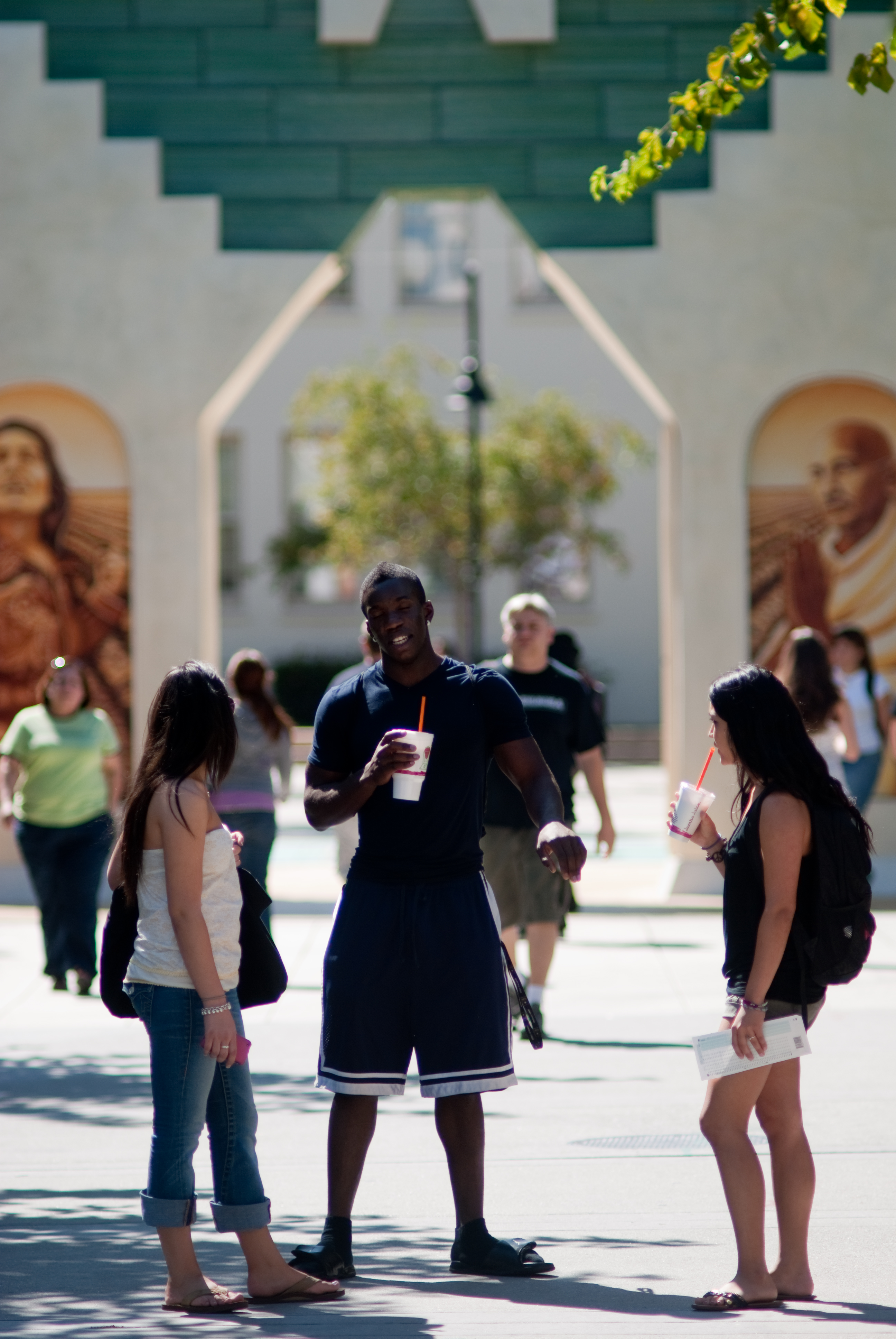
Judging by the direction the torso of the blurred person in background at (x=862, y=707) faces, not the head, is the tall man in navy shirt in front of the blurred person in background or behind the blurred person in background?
in front

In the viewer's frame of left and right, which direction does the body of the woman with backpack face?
facing to the left of the viewer

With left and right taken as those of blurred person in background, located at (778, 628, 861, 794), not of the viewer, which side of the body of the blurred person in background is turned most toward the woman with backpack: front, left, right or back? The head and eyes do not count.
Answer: back

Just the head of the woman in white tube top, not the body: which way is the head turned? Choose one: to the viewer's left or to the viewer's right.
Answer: to the viewer's right

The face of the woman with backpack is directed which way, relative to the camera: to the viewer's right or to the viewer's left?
to the viewer's left

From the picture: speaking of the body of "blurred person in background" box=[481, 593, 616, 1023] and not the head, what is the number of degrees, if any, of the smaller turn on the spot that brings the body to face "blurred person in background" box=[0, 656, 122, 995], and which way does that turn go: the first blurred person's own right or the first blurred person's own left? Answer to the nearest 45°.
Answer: approximately 135° to the first blurred person's own right

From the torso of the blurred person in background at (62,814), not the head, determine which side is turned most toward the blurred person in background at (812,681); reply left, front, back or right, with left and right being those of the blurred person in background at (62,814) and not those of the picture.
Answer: left

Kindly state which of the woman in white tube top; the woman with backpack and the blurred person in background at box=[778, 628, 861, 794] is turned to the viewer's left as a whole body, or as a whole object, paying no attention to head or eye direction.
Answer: the woman with backpack

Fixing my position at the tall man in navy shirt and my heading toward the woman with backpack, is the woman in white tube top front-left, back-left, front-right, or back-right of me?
back-right

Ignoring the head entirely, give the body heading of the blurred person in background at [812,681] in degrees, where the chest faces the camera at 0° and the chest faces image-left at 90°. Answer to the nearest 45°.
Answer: approximately 180°
